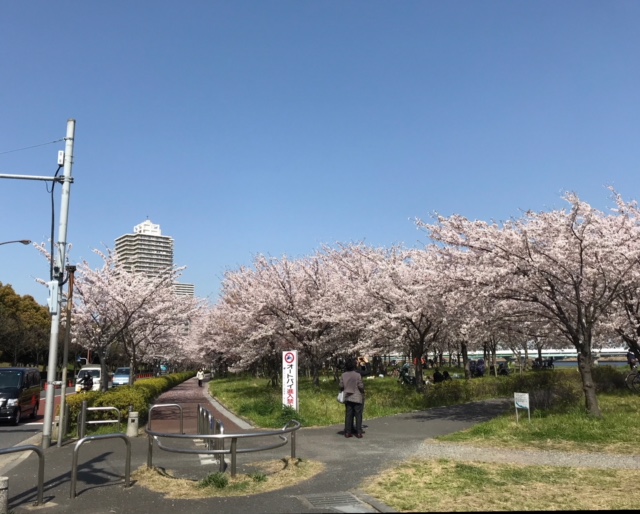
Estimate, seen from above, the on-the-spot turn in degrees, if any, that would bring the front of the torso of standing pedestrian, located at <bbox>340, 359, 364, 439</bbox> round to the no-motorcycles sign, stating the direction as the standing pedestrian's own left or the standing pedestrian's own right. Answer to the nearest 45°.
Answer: approximately 45° to the standing pedestrian's own left

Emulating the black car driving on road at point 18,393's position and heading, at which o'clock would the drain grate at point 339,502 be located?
The drain grate is roughly at 10 o'clock from the black car driving on road.

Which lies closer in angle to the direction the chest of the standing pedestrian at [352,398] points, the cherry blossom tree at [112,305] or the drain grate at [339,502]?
the cherry blossom tree

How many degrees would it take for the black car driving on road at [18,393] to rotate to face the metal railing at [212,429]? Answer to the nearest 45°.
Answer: approximately 45° to its left

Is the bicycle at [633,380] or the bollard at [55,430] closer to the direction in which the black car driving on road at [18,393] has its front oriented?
the bollard

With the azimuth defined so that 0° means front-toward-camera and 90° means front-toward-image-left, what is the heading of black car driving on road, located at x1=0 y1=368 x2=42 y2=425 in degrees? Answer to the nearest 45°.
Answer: approximately 45°

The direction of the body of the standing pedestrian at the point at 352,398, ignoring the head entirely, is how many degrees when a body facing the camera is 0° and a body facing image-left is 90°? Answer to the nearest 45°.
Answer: approximately 180°

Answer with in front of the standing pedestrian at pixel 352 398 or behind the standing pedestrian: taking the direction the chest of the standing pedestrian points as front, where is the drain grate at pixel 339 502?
behind

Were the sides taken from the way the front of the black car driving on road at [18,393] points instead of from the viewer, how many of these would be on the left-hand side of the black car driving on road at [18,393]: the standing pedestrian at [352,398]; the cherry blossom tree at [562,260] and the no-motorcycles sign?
3

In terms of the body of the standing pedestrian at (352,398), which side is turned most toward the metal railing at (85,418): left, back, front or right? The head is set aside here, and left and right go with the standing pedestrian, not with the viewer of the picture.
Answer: left

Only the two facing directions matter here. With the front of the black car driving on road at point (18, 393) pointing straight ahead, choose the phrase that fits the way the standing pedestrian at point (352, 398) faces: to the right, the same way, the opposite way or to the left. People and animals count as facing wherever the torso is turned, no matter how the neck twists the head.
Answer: the opposite way

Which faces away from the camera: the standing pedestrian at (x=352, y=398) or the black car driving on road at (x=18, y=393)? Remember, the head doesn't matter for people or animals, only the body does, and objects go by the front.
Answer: the standing pedestrian
